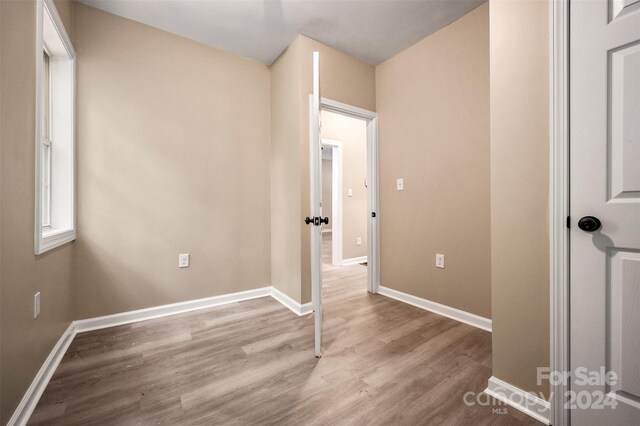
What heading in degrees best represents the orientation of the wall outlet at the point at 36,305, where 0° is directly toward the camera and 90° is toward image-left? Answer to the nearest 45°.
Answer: approximately 270°

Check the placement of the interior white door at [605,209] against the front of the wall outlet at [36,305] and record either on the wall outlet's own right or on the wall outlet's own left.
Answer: on the wall outlet's own right
